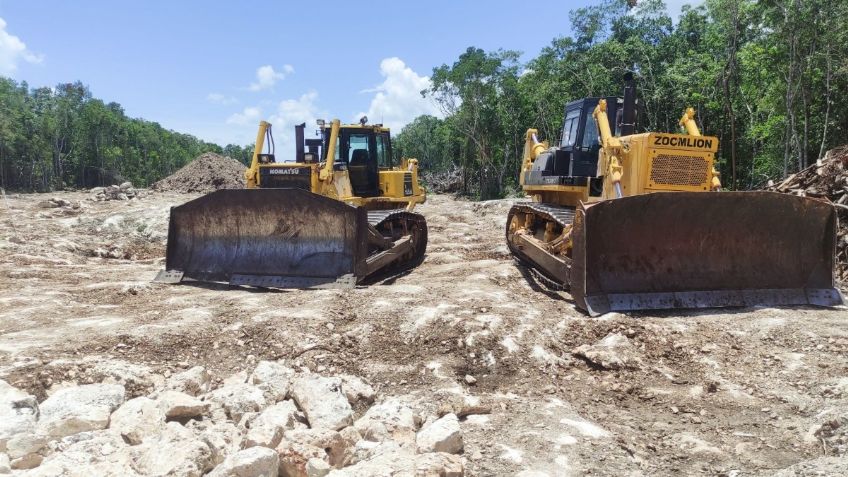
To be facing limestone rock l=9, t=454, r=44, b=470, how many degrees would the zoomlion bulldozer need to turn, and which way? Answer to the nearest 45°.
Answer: approximately 90° to its right

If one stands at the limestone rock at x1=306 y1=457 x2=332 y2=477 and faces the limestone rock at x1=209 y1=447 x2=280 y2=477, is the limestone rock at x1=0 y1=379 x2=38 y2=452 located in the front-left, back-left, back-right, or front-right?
front-right

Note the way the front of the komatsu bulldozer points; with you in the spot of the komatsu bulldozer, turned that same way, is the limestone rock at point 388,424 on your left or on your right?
on your left

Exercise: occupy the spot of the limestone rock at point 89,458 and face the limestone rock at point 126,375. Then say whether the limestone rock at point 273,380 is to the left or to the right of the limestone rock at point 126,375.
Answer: right

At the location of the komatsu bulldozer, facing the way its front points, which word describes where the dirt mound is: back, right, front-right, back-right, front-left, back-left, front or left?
back-right

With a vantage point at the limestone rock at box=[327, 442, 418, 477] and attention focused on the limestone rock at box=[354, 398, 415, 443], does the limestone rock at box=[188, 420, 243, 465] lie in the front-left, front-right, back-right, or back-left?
front-left

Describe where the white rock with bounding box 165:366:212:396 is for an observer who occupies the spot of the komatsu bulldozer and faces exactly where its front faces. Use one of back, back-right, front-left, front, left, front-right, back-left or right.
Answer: front-left

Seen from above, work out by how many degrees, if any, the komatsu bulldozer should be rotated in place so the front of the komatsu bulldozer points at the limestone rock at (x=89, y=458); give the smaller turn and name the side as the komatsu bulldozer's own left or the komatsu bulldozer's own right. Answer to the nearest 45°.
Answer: approximately 45° to the komatsu bulldozer's own left

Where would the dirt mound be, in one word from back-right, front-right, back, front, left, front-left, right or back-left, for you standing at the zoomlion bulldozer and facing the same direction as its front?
back

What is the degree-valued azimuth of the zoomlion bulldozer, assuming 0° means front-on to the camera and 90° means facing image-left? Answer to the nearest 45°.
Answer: approximately 315°

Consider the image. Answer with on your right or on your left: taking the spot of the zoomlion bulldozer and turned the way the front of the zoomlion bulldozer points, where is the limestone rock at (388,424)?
on your right

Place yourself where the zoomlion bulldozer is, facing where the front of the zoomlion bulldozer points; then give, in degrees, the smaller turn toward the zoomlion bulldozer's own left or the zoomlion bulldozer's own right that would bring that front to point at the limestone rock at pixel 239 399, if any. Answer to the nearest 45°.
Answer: approximately 90° to the zoomlion bulldozer's own right

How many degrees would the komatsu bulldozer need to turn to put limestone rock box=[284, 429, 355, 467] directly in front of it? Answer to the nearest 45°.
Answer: approximately 45° to its left

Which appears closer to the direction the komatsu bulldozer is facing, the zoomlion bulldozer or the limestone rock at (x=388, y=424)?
the limestone rock

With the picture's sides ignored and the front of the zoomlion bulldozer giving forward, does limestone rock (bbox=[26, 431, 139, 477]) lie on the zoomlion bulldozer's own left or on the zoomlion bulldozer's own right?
on the zoomlion bulldozer's own right

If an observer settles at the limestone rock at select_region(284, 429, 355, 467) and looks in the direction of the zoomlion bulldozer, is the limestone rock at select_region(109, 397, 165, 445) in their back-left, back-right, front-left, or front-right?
back-left

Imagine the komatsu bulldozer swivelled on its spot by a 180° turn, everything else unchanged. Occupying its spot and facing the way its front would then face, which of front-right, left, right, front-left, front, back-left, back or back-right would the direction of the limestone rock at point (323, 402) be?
back-right

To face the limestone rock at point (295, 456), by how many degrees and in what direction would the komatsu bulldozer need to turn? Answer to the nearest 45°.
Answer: approximately 45° to its left

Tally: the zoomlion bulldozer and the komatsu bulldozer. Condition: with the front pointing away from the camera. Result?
0

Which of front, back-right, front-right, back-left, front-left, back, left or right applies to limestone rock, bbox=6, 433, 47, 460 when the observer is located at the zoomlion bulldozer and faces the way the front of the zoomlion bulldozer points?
right

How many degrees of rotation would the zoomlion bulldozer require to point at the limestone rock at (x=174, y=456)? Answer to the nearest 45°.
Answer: approximately 90° to its right
